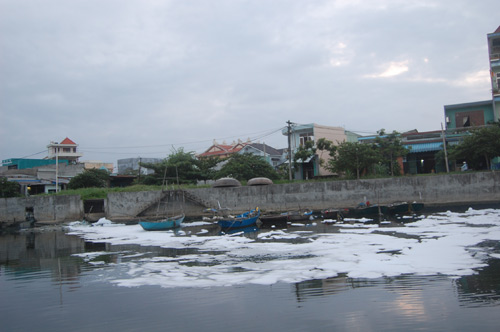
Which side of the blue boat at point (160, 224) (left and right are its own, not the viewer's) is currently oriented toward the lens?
right

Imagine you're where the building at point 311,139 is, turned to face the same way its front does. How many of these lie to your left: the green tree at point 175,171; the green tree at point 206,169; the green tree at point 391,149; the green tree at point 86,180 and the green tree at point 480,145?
2

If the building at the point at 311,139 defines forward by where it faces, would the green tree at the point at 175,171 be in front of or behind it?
in front

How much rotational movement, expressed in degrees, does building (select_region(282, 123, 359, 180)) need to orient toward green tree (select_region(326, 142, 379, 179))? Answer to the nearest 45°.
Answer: approximately 90° to its left

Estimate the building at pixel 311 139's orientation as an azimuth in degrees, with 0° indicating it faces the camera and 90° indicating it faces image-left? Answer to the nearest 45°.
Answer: approximately 45°

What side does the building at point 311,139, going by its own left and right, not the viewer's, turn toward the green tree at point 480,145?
left

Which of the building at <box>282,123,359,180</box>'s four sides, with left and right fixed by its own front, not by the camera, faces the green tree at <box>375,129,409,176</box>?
left
